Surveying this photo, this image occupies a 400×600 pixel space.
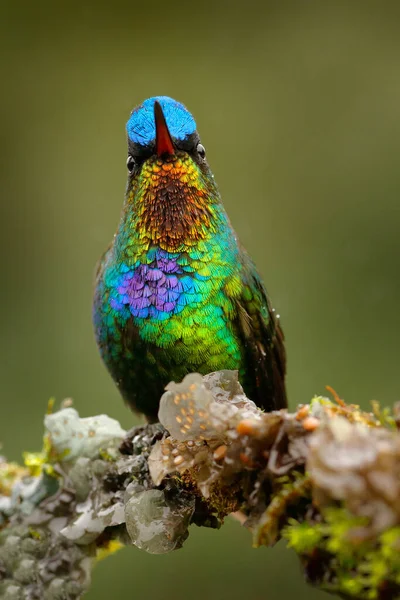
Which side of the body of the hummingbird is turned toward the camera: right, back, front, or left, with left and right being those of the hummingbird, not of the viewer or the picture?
front
